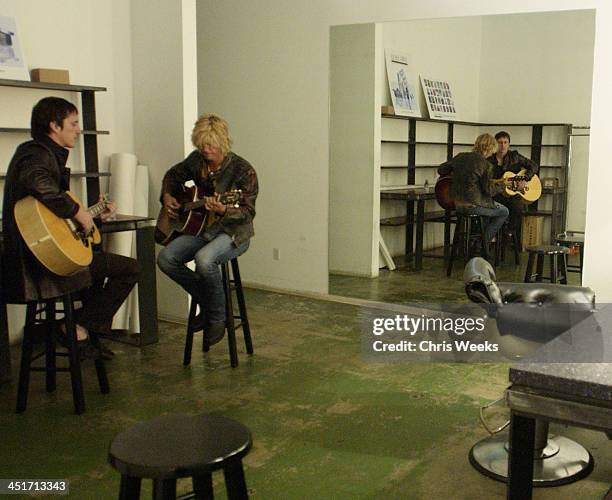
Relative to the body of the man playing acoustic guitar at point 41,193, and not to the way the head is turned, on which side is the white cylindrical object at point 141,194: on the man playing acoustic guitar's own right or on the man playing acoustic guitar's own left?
on the man playing acoustic guitar's own left

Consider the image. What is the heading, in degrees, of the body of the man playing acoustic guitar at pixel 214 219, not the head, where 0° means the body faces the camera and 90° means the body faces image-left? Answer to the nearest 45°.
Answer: approximately 45°

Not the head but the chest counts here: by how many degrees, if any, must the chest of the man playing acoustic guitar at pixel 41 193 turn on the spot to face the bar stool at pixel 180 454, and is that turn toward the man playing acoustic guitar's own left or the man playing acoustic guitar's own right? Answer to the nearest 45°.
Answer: approximately 90° to the man playing acoustic guitar's own right

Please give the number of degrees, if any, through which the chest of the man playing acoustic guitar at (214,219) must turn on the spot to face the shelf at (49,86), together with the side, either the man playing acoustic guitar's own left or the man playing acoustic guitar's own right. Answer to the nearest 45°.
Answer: approximately 90° to the man playing acoustic guitar's own right

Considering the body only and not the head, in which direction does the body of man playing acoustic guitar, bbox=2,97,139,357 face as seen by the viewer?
to the viewer's right

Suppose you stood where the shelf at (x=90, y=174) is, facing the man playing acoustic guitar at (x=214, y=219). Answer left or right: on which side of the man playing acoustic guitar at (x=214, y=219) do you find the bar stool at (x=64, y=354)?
right

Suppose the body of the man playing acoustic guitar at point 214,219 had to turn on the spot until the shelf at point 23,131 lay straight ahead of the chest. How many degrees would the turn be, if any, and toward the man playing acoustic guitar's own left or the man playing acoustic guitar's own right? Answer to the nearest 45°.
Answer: approximately 90° to the man playing acoustic guitar's own right

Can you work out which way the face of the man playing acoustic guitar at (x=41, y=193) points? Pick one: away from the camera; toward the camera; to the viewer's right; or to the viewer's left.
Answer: to the viewer's right

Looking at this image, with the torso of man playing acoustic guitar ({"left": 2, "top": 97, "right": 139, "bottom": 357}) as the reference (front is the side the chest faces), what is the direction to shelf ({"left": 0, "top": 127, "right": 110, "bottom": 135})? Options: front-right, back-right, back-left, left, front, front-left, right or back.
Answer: left
